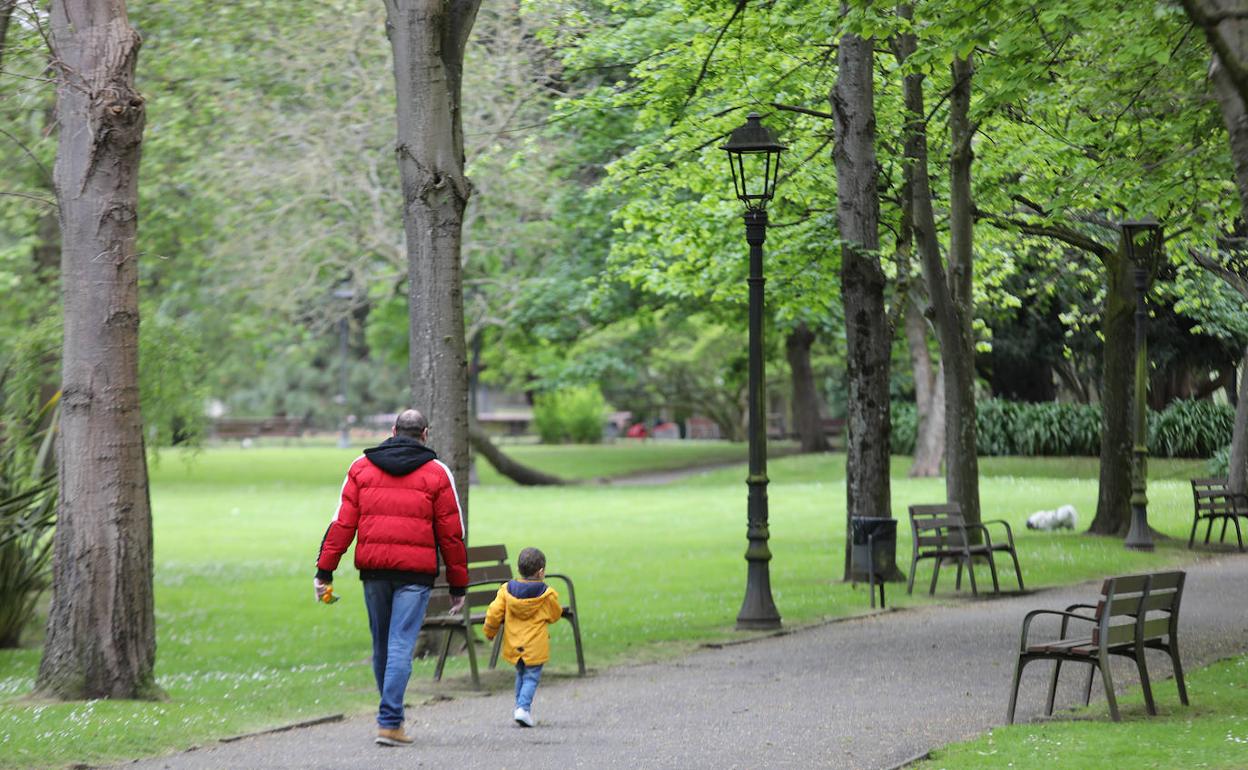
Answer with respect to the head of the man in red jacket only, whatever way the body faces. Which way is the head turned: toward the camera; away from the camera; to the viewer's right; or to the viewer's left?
away from the camera

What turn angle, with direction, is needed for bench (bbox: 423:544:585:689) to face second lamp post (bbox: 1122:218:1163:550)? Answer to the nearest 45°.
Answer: approximately 90° to its left

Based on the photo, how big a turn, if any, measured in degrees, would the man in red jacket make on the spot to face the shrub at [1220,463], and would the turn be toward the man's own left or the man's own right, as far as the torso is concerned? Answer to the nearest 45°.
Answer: approximately 45° to the man's own right

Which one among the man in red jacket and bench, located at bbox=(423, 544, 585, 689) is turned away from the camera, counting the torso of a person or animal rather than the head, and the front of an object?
the man in red jacket

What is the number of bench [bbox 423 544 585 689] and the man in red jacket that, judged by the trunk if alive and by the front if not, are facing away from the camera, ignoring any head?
1

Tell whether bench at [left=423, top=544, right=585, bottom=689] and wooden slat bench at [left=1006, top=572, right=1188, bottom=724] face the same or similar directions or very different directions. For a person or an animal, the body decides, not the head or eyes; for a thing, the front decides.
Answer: very different directions

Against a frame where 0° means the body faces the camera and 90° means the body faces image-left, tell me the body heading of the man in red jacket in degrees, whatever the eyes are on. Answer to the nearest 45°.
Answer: approximately 180°

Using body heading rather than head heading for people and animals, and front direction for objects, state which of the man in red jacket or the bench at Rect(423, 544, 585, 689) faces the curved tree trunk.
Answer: the man in red jacket
